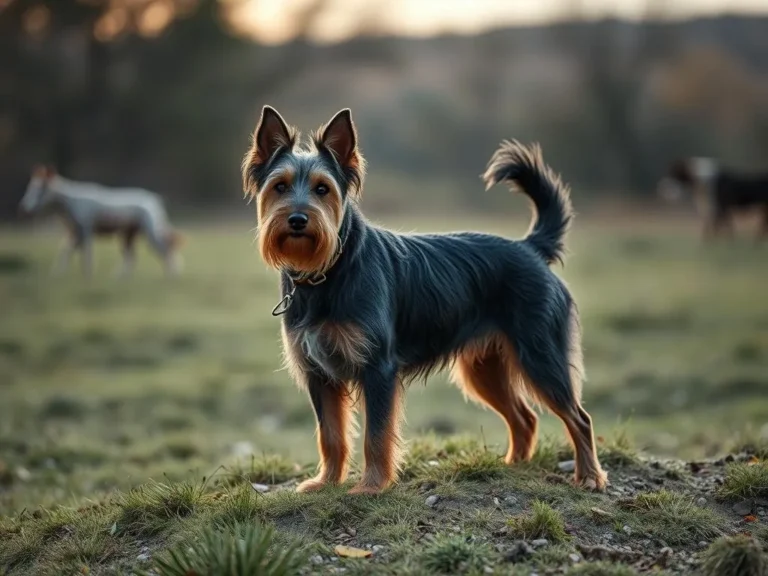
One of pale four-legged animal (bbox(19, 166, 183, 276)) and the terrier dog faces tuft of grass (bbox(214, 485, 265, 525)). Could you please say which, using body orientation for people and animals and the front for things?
the terrier dog

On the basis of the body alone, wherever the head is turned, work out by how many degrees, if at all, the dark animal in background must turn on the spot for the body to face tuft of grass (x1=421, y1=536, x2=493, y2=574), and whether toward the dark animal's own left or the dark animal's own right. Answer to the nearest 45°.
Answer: approximately 90° to the dark animal's own left

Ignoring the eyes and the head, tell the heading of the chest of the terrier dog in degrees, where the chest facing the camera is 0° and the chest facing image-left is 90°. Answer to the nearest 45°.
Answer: approximately 45°

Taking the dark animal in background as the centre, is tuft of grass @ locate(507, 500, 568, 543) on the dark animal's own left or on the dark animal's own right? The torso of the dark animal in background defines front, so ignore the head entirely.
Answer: on the dark animal's own left

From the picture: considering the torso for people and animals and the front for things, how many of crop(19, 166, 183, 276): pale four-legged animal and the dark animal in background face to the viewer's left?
2

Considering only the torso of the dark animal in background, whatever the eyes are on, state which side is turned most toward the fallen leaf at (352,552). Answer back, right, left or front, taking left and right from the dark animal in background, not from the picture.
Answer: left

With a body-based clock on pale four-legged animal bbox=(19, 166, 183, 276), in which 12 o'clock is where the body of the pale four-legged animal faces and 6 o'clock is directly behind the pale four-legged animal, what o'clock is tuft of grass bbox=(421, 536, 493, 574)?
The tuft of grass is roughly at 9 o'clock from the pale four-legged animal.

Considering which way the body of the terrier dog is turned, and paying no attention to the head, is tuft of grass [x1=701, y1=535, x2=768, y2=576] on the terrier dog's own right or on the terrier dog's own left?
on the terrier dog's own left

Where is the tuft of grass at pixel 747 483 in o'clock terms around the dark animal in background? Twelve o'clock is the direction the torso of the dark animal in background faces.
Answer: The tuft of grass is roughly at 9 o'clock from the dark animal in background.

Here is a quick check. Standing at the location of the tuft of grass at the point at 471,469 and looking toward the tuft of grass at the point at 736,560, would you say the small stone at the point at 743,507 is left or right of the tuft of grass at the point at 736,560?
left

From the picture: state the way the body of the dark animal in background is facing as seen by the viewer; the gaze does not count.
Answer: to the viewer's left

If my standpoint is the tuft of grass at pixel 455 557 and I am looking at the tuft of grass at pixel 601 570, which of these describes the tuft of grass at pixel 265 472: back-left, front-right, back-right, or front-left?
back-left

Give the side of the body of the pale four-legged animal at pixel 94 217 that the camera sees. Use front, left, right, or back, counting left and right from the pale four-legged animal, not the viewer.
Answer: left
